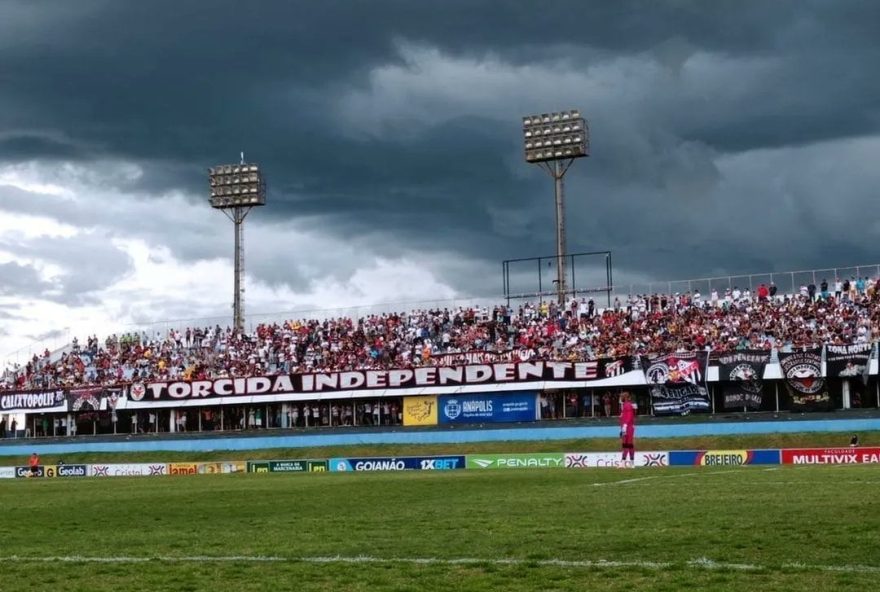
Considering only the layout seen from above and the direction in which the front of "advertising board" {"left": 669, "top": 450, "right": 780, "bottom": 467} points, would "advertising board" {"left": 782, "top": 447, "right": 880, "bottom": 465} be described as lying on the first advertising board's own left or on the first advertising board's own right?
on the first advertising board's own left

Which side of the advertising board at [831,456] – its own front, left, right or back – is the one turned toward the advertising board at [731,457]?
right

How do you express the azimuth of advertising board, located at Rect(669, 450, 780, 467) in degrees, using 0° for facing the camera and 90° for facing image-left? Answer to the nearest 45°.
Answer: approximately 0°

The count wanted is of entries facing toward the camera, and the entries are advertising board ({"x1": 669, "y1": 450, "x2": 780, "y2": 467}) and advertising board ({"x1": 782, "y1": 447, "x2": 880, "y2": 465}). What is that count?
2

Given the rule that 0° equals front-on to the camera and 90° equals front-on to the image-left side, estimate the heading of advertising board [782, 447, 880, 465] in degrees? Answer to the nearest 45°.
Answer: approximately 0°
